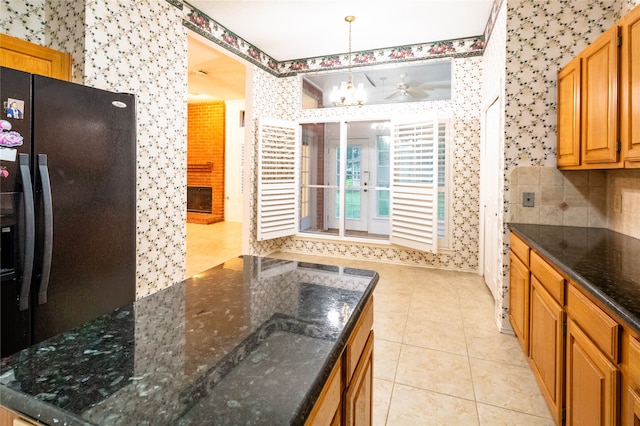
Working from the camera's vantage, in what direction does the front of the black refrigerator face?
facing the viewer and to the right of the viewer

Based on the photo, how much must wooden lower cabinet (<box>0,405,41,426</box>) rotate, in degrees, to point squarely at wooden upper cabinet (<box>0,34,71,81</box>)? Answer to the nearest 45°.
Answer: approximately 135° to its right

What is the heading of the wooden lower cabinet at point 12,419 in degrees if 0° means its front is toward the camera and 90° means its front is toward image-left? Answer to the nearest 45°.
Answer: approximately 45°

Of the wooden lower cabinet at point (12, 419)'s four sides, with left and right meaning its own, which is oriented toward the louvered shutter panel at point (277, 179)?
back

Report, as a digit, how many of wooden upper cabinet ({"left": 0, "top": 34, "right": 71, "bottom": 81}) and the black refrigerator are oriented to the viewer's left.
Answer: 0

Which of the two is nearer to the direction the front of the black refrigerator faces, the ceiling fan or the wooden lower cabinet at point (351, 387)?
the wooden lower cabinet
